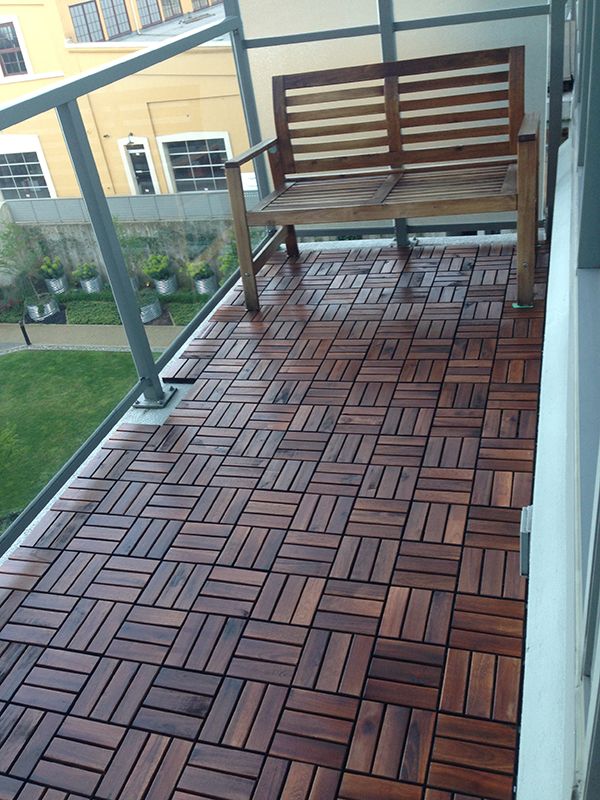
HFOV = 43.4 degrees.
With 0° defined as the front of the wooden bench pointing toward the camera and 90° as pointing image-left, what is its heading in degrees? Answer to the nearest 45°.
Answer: approximately 0°
